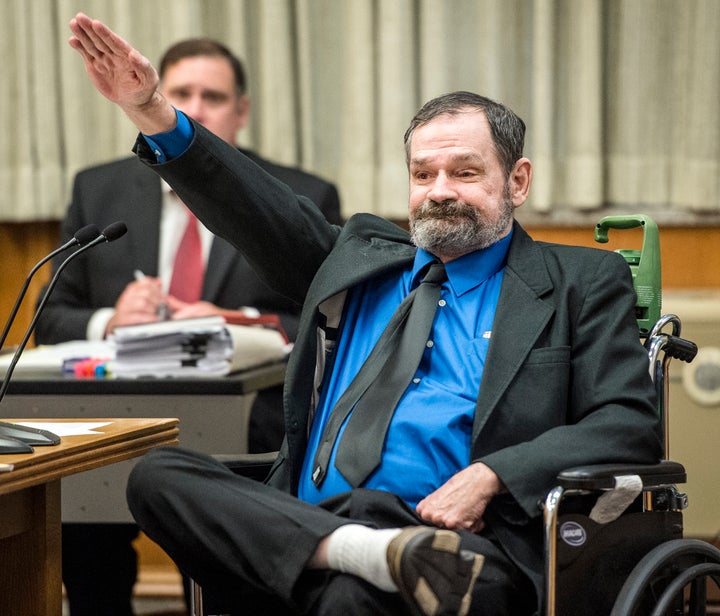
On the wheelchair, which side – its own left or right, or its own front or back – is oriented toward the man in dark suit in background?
right

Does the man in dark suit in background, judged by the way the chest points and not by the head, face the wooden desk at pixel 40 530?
yes

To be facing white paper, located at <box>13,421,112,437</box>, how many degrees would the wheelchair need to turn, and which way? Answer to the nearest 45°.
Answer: approximately 45° to its right

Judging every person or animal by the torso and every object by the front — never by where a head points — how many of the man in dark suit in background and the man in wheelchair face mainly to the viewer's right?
0

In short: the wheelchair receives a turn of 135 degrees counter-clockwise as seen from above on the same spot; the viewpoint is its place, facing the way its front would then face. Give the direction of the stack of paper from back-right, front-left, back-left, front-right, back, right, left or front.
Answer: back-left

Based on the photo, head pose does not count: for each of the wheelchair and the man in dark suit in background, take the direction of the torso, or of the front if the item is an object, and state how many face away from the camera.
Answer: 0

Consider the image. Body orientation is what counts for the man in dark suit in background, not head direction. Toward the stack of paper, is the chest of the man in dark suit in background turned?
yes

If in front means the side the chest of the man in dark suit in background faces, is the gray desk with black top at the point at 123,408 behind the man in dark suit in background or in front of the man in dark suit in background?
in front

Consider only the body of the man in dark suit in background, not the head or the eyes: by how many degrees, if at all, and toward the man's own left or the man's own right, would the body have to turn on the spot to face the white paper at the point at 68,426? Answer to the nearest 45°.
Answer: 0° — they already face it

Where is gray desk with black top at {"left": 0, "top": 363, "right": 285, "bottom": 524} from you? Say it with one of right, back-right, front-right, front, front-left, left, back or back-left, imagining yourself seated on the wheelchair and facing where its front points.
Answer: right

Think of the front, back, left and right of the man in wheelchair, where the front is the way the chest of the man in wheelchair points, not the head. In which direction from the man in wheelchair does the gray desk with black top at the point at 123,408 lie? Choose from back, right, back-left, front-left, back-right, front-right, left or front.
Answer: right
